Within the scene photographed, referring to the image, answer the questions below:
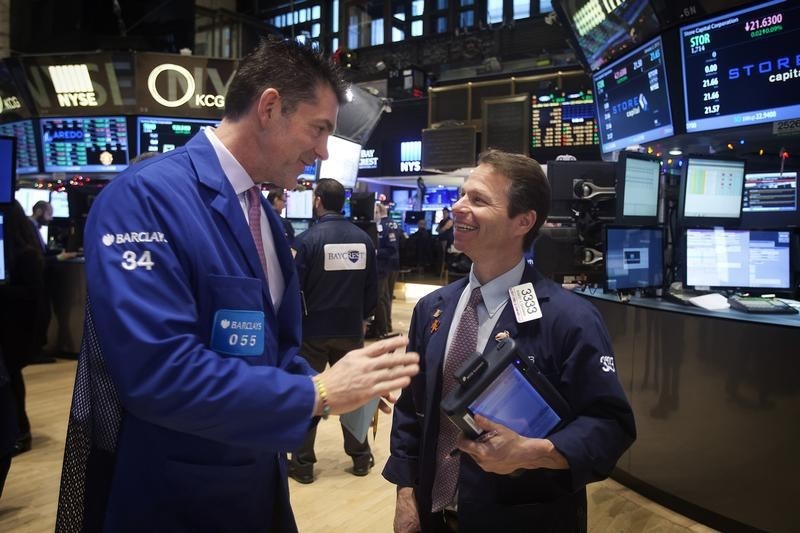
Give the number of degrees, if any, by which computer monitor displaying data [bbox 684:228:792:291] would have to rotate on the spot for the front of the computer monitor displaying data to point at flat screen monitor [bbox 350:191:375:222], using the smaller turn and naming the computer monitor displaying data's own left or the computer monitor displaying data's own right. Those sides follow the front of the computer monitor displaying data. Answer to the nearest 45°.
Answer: approximately 135° to the computer monitor displaying data's own right

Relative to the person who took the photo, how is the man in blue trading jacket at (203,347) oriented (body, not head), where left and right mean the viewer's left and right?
facing to the right of the viewer

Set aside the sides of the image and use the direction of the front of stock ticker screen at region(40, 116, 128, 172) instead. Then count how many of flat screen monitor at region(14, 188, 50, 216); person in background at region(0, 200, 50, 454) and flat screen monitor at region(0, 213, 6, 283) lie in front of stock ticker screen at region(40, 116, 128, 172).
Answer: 2

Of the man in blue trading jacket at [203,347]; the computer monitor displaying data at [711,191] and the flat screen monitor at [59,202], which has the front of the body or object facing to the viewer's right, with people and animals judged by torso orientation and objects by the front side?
the man in blue trading jacket

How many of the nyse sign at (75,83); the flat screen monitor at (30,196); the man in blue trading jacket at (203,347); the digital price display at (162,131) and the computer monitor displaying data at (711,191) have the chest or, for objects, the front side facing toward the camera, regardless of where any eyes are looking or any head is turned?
4

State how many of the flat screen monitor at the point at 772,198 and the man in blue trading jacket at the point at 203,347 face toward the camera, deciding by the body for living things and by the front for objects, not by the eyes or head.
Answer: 1
